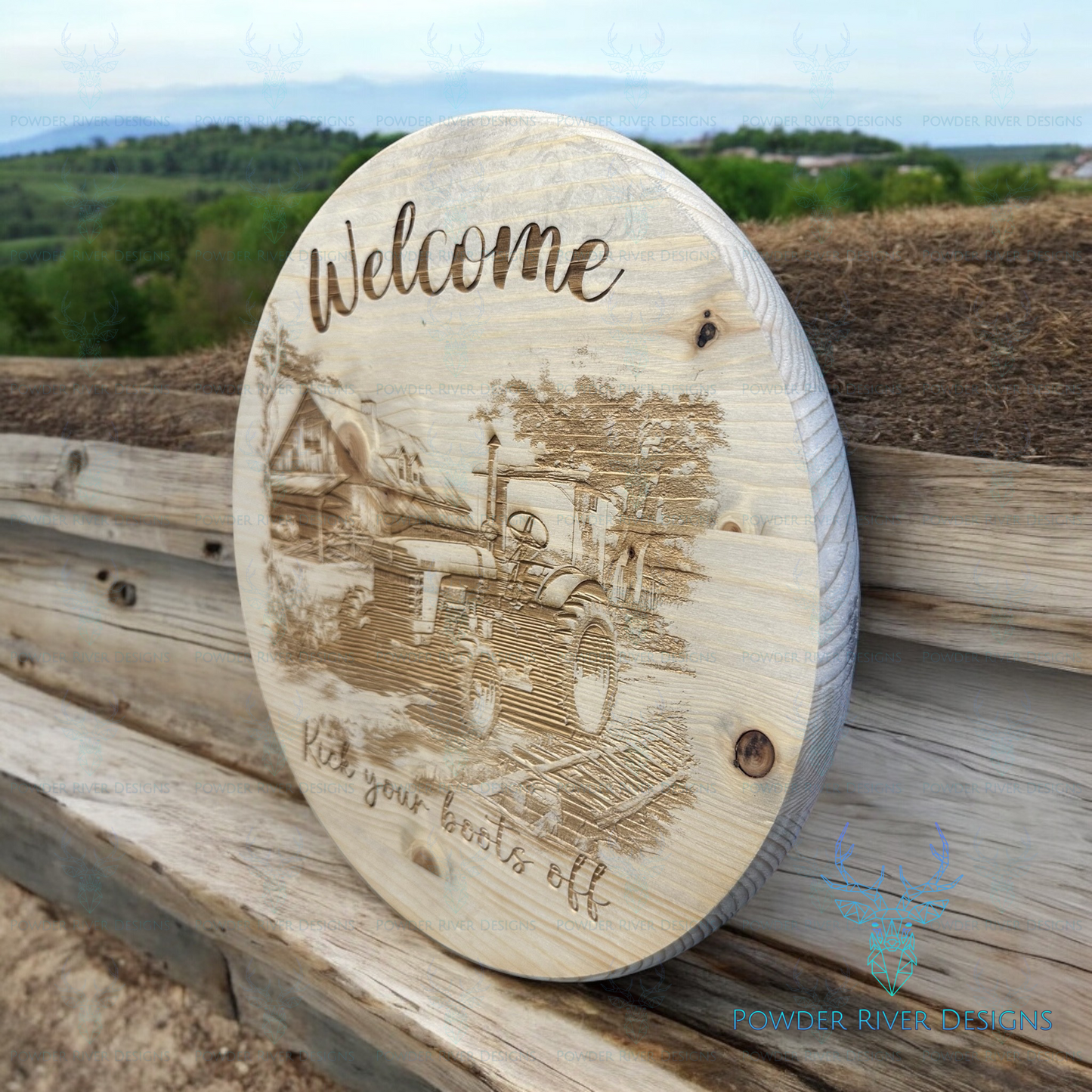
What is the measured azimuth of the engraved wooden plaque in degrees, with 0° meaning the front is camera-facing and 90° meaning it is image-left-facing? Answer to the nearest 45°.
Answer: approximately 45°

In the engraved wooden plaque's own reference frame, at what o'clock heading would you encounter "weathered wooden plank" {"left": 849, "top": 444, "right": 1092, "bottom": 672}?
The weathered wooden plank is roughly at 8 o'clock from the engraved wooden plaque.

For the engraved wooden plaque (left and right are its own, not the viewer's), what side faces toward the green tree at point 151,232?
right

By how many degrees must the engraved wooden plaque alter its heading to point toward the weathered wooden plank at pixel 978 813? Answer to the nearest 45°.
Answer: approximately 135° to its left

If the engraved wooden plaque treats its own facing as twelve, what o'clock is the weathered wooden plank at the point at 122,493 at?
The weathered wooden plank is roughly at 3 o'clock from the engraved wooden plaque.
